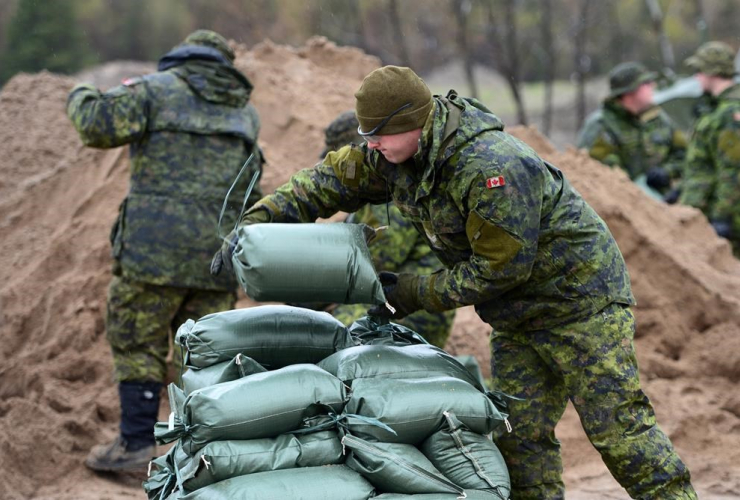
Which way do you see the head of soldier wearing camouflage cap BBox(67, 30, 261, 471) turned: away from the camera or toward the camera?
away from the camera

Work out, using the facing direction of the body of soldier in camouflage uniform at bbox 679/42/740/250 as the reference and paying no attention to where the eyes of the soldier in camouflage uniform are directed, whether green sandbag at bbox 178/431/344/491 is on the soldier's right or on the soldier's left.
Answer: on the soldier's left

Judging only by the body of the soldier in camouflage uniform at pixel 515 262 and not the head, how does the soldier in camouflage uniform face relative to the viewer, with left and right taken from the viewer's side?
facing to the left of the viewer

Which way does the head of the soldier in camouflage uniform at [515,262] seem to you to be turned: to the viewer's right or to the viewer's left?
to the viewer's left

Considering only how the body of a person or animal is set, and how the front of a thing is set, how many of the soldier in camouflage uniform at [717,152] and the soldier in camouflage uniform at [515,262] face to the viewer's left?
2

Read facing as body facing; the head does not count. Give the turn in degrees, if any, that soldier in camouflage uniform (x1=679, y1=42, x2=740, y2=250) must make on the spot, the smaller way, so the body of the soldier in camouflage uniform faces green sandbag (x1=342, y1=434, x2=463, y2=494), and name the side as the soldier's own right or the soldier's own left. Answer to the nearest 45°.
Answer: approximately 90° to the soldier's own left

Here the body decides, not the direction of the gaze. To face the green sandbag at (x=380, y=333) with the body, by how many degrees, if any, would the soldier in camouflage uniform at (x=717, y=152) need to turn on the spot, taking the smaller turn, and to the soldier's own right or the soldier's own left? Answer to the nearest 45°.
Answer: approximately 90° to the soldier's own left

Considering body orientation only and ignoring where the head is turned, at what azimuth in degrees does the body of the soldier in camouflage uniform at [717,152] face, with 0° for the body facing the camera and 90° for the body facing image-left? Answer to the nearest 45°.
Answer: approximately 90°

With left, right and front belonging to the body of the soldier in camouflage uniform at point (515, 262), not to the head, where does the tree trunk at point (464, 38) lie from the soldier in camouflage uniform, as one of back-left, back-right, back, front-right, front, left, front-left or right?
right

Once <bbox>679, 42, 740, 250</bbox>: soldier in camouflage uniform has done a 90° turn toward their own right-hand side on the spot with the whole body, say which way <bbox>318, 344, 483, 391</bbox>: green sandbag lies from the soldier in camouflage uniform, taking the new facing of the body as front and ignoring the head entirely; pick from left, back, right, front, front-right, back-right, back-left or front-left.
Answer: back

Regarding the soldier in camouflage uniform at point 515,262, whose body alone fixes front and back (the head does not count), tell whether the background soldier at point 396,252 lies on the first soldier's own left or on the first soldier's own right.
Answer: on the first soldier's own right

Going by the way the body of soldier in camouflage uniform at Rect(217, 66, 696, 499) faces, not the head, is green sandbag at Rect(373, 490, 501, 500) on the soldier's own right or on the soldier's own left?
on the soldier's own left
